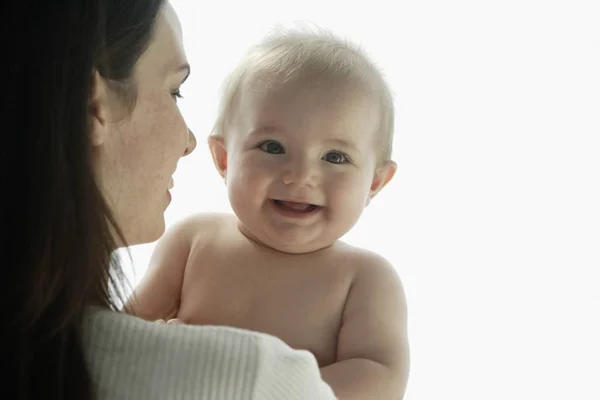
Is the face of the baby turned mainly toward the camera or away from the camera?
toward the camera

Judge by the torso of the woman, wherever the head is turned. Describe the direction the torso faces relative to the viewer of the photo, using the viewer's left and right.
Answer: facing away from the viewer and to the right of the viewer

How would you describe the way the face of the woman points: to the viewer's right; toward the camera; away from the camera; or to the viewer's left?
to the viewer's right

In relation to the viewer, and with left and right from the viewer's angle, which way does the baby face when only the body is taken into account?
facing the viewer
